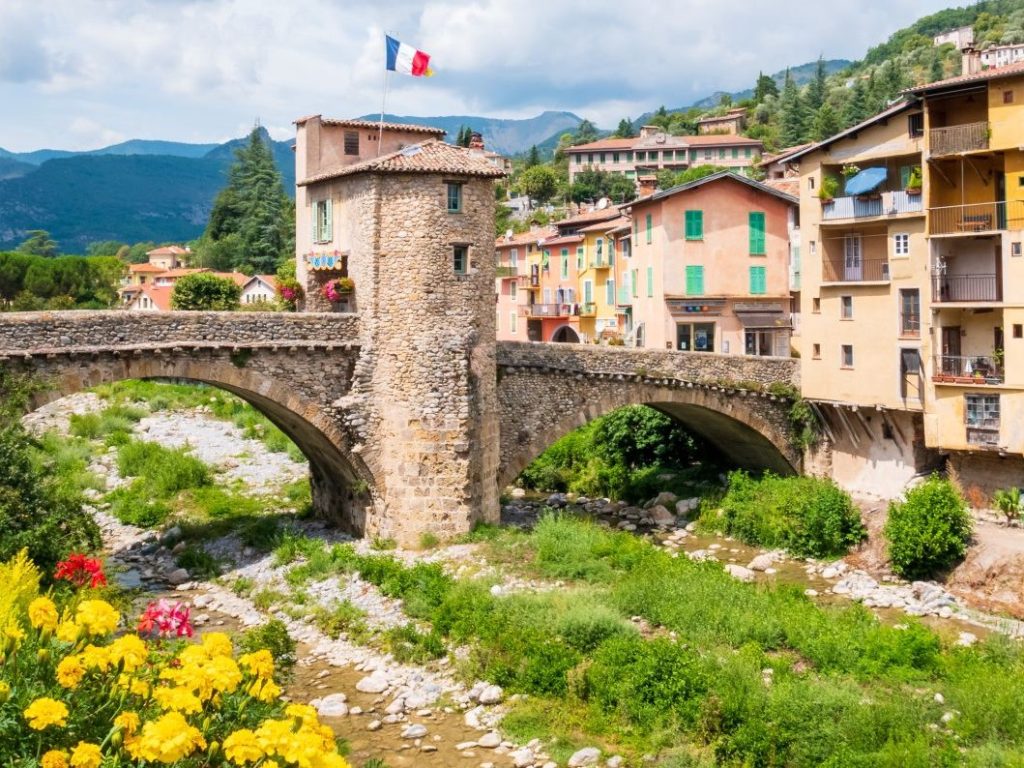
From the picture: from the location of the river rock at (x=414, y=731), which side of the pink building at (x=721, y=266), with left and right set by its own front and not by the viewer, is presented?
front

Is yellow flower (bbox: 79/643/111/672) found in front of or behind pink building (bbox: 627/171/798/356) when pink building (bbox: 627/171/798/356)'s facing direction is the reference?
in front

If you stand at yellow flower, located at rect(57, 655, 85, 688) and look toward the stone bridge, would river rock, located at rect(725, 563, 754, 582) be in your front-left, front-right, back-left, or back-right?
front-right

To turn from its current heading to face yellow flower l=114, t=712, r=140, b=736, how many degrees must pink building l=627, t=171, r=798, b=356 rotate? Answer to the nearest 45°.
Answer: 0° — it already faces it

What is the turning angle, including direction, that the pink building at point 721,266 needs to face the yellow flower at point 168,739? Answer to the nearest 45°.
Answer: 0° — it already faces it

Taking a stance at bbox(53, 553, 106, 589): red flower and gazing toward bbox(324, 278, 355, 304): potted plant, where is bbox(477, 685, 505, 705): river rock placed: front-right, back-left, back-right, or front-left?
front-right

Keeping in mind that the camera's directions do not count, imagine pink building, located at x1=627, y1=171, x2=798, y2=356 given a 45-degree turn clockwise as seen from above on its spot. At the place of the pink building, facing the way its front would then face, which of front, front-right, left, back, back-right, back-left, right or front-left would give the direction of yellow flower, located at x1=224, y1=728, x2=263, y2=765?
front-left

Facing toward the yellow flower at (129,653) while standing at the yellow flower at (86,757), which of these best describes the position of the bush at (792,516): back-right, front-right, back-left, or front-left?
front-right

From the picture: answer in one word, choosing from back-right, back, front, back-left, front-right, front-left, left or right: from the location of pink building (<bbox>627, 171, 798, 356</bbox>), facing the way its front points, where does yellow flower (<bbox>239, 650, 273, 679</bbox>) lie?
front

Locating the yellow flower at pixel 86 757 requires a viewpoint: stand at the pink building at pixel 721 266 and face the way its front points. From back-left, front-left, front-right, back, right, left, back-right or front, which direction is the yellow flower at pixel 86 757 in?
front

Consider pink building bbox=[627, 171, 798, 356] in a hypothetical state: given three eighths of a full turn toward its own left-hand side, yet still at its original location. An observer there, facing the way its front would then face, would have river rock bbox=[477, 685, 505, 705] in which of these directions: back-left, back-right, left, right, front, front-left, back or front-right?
back-right

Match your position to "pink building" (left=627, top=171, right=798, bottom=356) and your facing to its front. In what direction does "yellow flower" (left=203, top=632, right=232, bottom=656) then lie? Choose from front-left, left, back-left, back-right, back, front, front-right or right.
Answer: front

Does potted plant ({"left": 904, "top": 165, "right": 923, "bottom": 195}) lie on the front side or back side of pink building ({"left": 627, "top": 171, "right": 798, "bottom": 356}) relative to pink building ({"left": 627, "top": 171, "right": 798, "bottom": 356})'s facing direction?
on the front side

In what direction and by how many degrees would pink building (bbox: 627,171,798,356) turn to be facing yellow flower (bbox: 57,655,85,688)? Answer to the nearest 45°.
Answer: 0° — it already faces it

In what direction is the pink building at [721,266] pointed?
toward the camera

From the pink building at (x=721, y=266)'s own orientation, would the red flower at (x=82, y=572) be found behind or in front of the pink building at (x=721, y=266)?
in front

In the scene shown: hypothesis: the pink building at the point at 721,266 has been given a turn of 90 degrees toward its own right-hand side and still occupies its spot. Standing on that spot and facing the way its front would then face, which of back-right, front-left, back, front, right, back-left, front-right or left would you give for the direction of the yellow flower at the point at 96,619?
left
